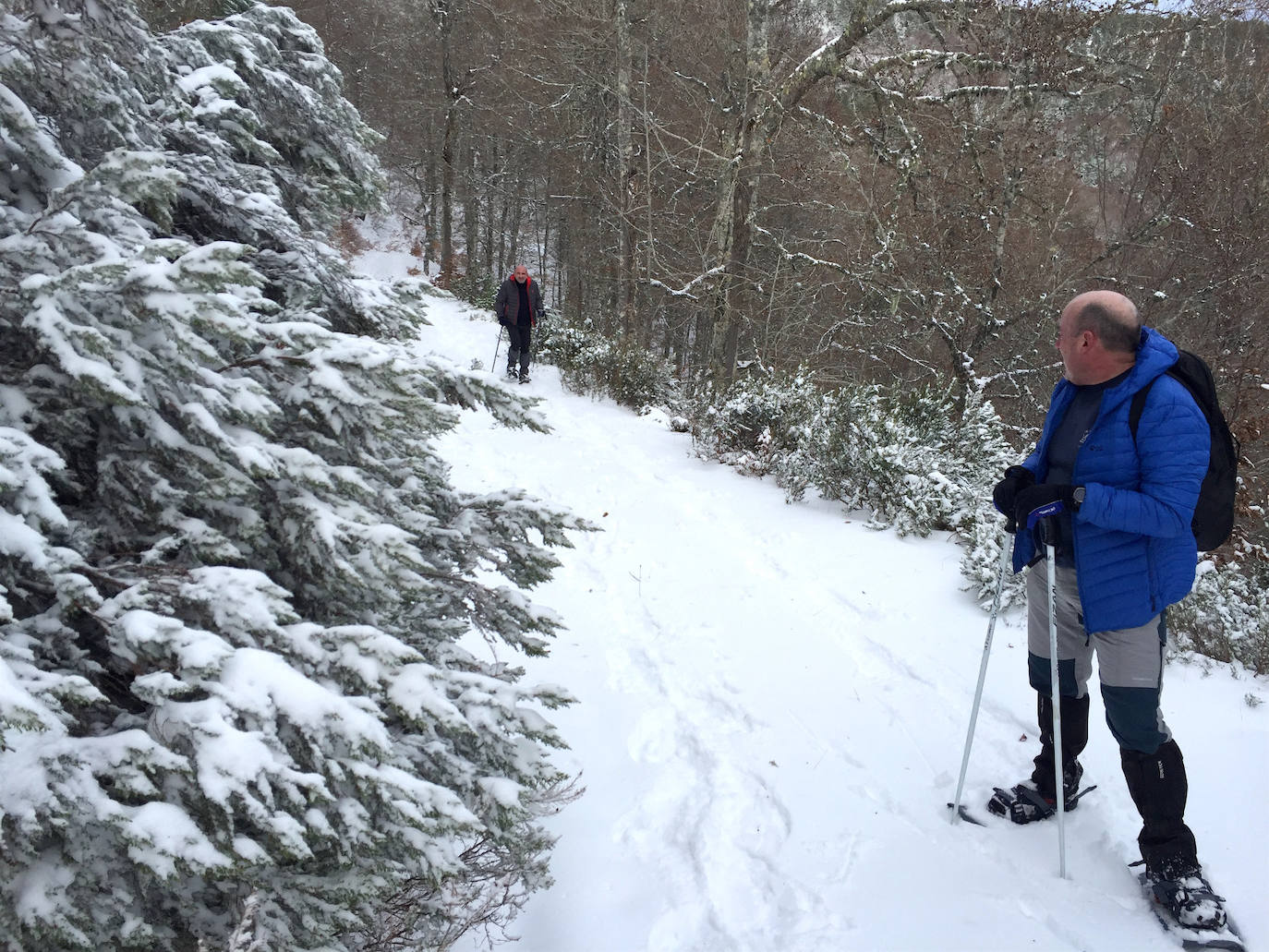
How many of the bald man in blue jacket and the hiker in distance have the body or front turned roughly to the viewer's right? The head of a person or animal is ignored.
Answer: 0

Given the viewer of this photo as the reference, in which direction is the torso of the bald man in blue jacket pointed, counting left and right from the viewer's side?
facing the viewer and to the left of the viewer

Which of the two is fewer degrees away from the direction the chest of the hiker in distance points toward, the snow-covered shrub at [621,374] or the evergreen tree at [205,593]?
the evergreen tree

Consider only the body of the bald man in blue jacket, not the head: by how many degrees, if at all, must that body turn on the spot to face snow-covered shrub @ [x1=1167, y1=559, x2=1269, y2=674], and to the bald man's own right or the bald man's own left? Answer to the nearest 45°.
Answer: approximately 135° to the bald man's own right

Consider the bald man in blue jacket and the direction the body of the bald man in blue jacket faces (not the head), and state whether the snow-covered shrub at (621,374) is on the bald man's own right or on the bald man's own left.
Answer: on the bald man's own right

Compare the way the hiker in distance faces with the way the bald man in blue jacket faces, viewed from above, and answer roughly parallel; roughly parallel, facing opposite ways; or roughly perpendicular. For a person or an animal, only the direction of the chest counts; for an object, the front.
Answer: roughly perpendicular

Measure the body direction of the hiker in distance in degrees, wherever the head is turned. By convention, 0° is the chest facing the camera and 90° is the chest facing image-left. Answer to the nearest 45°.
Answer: approximately 0°

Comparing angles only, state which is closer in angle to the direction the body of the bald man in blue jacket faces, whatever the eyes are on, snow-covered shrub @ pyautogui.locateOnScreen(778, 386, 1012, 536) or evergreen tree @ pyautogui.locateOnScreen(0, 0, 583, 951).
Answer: the evergreen tree

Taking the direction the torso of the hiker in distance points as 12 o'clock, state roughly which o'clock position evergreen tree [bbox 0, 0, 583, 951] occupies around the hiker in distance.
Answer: The evergreen tree is roughly at 12 o'clock from the hiker in distance.

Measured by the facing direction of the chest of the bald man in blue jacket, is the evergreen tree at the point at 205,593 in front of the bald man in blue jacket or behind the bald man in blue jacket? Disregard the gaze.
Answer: in front

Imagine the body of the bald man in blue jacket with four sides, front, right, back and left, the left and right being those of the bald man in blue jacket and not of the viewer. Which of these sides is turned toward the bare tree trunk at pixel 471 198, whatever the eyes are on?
right

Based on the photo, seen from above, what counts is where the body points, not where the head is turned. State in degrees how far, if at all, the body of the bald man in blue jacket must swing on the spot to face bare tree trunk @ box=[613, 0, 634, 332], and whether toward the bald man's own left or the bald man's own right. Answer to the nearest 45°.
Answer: approximately 90° to the bald man's own right

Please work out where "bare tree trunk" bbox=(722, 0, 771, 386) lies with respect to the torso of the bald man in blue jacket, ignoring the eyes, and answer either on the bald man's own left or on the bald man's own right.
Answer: on the bald man's own right
